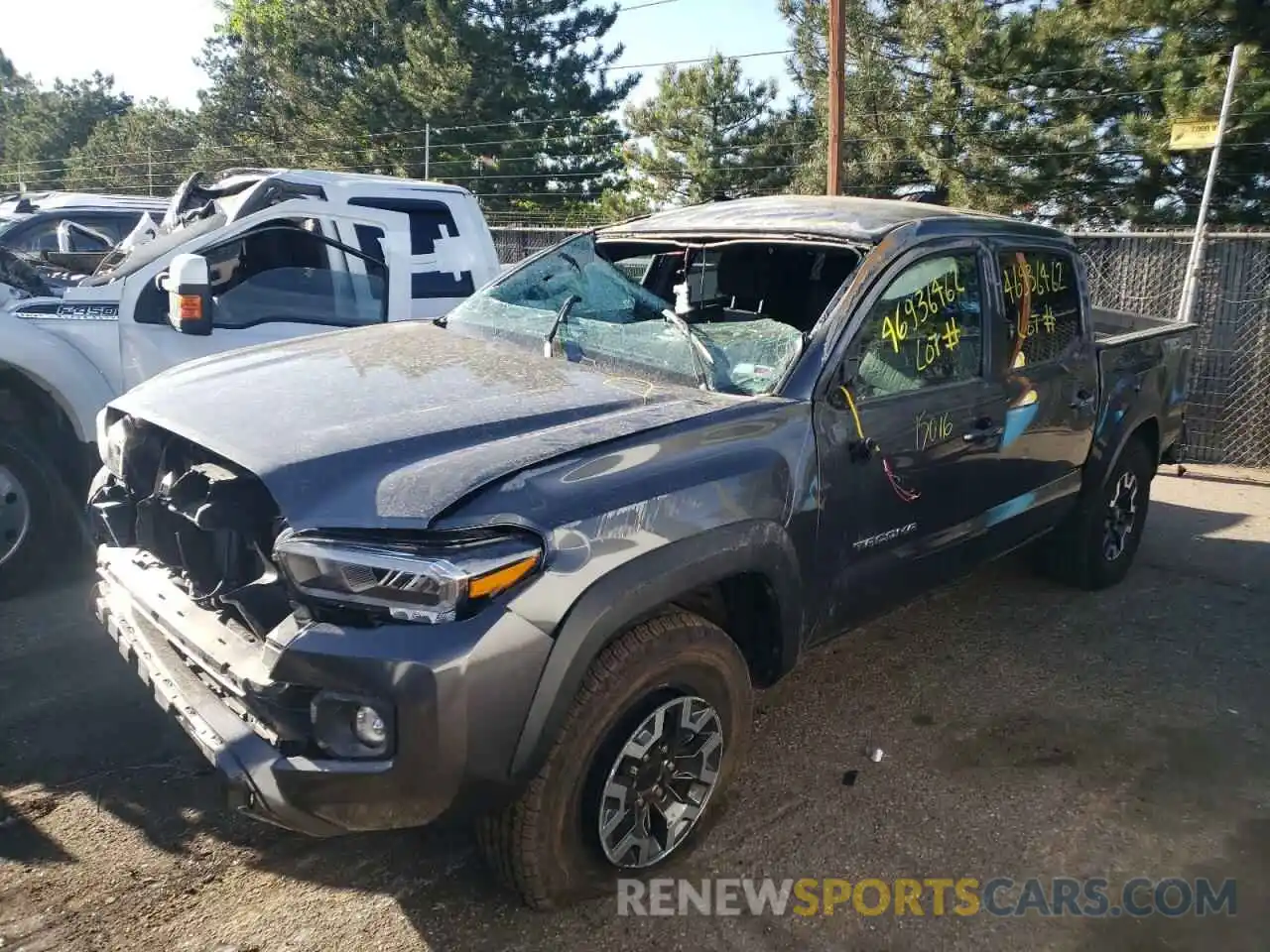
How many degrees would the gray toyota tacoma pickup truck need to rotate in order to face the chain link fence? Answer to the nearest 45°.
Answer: approximately 180°

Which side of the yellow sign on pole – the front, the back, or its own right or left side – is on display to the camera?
front

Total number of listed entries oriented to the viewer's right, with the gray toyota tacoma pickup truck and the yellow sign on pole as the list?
0

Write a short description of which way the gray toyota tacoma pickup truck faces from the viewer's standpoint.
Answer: facing the viewer and to the left of the viewer

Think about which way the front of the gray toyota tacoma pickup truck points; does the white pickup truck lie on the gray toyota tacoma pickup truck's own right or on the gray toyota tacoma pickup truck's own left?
on the gray toyota tacoma pickup truck's own right

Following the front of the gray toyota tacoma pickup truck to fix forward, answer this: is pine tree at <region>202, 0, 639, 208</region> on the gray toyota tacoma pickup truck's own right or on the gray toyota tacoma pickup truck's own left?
on the gray toyota tacoma pickup truck's own right

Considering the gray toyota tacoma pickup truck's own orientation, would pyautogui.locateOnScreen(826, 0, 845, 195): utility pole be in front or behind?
behind

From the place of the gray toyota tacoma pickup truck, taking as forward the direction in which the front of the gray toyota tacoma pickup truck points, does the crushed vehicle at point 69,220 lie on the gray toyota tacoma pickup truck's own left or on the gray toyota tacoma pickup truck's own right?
on the gray toyota tacoma pickup truck's own right

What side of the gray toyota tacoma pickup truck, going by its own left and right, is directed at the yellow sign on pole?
back

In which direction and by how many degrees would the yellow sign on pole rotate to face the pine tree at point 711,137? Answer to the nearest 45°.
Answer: approximately 135° to its right
